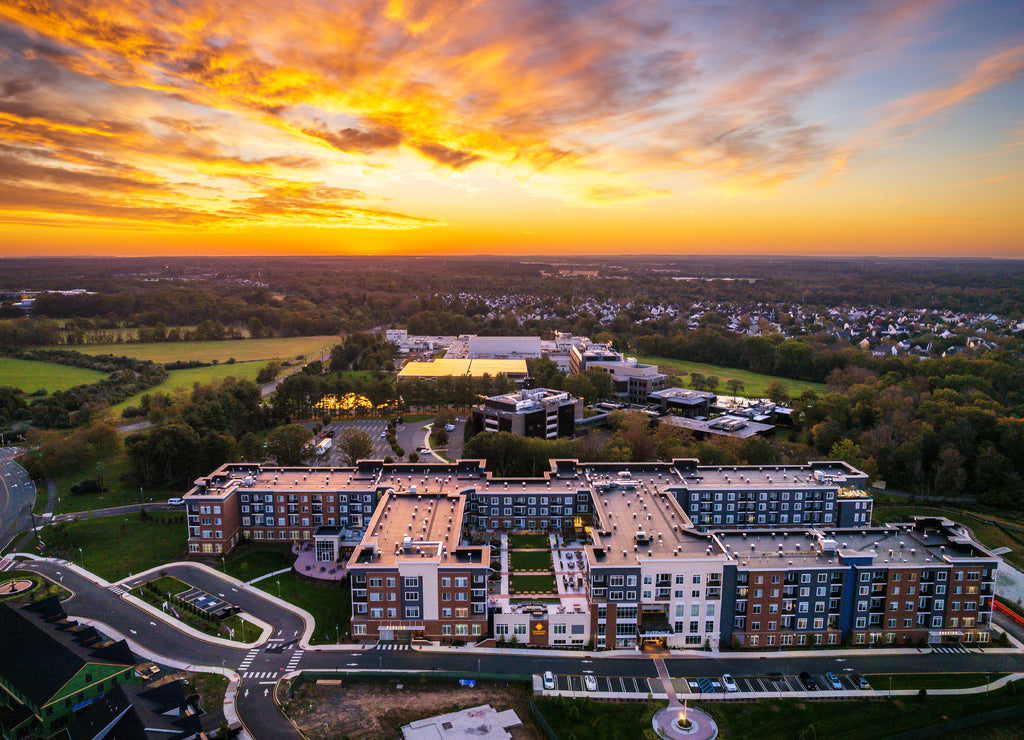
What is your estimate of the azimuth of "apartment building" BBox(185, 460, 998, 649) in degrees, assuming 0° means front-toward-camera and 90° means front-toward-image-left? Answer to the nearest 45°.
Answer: approximately 0°
